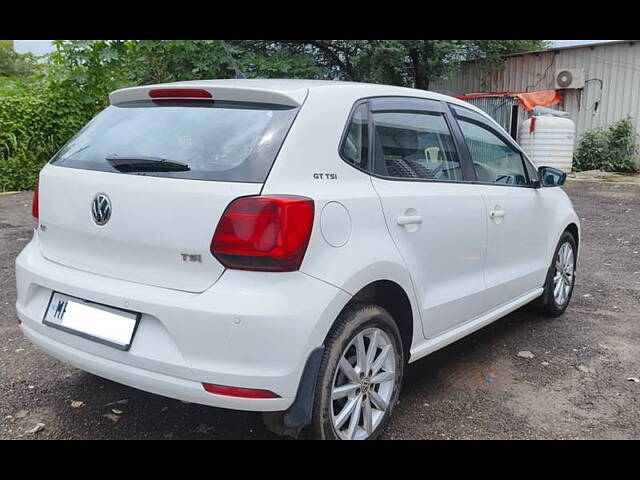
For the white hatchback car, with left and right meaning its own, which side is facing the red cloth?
front

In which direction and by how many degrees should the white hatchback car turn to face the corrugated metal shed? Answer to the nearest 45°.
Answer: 0° — it already faces it

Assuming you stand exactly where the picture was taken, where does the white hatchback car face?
facing away from the viewer and to the right of the viewer

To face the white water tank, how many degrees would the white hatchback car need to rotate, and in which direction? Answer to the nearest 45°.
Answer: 0° — it already faces it

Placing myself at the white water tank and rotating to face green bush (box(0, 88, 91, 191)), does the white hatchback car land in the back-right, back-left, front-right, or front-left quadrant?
front-left

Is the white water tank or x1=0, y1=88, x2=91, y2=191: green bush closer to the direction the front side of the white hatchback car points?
the white water tank

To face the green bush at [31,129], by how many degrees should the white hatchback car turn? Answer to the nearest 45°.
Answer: approximately 90° to its left

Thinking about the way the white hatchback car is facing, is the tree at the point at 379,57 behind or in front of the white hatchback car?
in front

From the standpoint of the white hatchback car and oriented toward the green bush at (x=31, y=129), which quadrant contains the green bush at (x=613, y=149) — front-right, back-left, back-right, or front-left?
front-right

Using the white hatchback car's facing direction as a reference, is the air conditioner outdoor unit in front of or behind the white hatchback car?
in front
